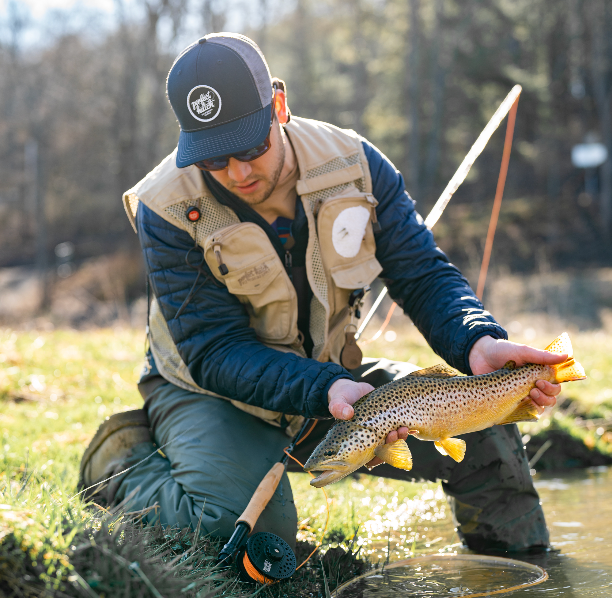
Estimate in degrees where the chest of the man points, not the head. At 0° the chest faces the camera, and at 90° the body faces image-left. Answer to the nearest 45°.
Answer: approximately 315°

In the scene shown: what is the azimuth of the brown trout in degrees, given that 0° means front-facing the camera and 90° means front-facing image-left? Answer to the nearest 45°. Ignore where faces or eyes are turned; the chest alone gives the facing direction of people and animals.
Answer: approximately 90°
